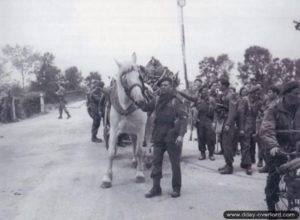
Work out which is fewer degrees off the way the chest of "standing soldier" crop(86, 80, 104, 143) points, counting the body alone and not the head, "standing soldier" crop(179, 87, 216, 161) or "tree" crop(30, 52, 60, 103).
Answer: the standing soldier

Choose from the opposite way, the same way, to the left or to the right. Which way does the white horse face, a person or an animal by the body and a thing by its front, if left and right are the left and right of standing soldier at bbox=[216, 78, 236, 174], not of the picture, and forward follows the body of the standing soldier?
to the left

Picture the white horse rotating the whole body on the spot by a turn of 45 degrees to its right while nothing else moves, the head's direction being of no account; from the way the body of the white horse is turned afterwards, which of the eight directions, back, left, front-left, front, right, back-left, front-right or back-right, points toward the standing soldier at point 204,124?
back

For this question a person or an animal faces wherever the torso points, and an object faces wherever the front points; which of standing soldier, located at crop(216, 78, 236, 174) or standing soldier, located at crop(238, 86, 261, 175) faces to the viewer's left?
standing soldier, located at crop(216, 78, 236, 174)

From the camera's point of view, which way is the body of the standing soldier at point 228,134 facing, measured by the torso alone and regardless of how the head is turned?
to the viewer's left

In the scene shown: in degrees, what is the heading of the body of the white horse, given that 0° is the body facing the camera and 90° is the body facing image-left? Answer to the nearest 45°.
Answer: approximately 0°
